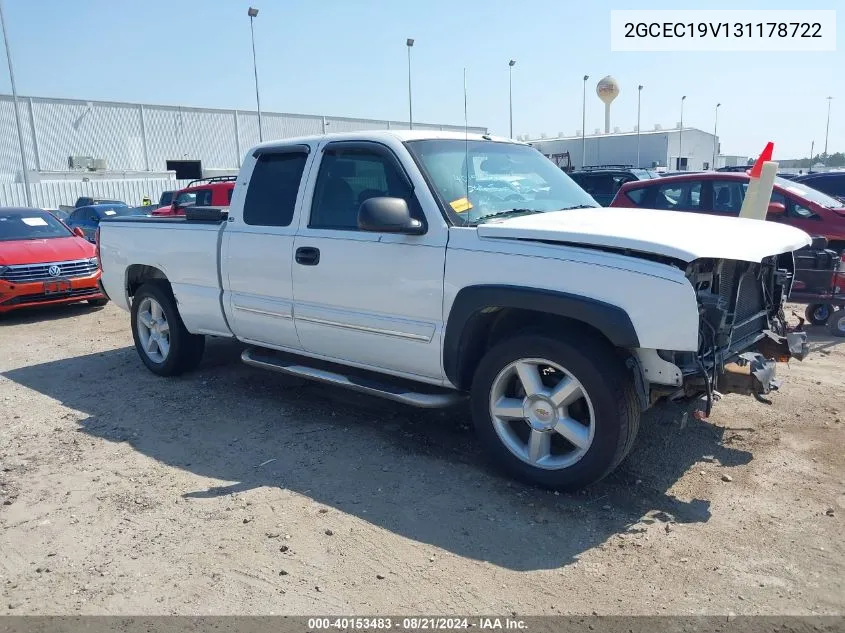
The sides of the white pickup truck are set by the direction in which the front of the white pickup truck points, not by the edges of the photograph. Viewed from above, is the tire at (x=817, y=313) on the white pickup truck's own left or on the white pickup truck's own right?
on the white pickup truck's own left

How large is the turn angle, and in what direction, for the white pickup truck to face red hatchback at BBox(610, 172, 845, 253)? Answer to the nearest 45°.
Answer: approximately 90° to its left

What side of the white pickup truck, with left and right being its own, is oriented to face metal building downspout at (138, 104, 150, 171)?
back

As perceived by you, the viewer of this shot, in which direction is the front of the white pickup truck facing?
facing the viewer and to the right of the viewer

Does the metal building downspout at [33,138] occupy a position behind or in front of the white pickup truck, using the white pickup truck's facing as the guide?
behind

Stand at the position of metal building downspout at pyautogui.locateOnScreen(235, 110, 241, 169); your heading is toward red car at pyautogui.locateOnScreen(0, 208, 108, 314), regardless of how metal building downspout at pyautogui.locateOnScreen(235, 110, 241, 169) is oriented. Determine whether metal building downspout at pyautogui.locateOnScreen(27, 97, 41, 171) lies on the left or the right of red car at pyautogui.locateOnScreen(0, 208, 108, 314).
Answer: right

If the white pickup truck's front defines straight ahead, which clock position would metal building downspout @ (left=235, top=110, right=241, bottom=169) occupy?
The metal building downspout is roughly at 7 o'clock from the white pickup truck.

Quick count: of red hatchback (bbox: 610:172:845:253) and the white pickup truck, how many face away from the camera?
0
